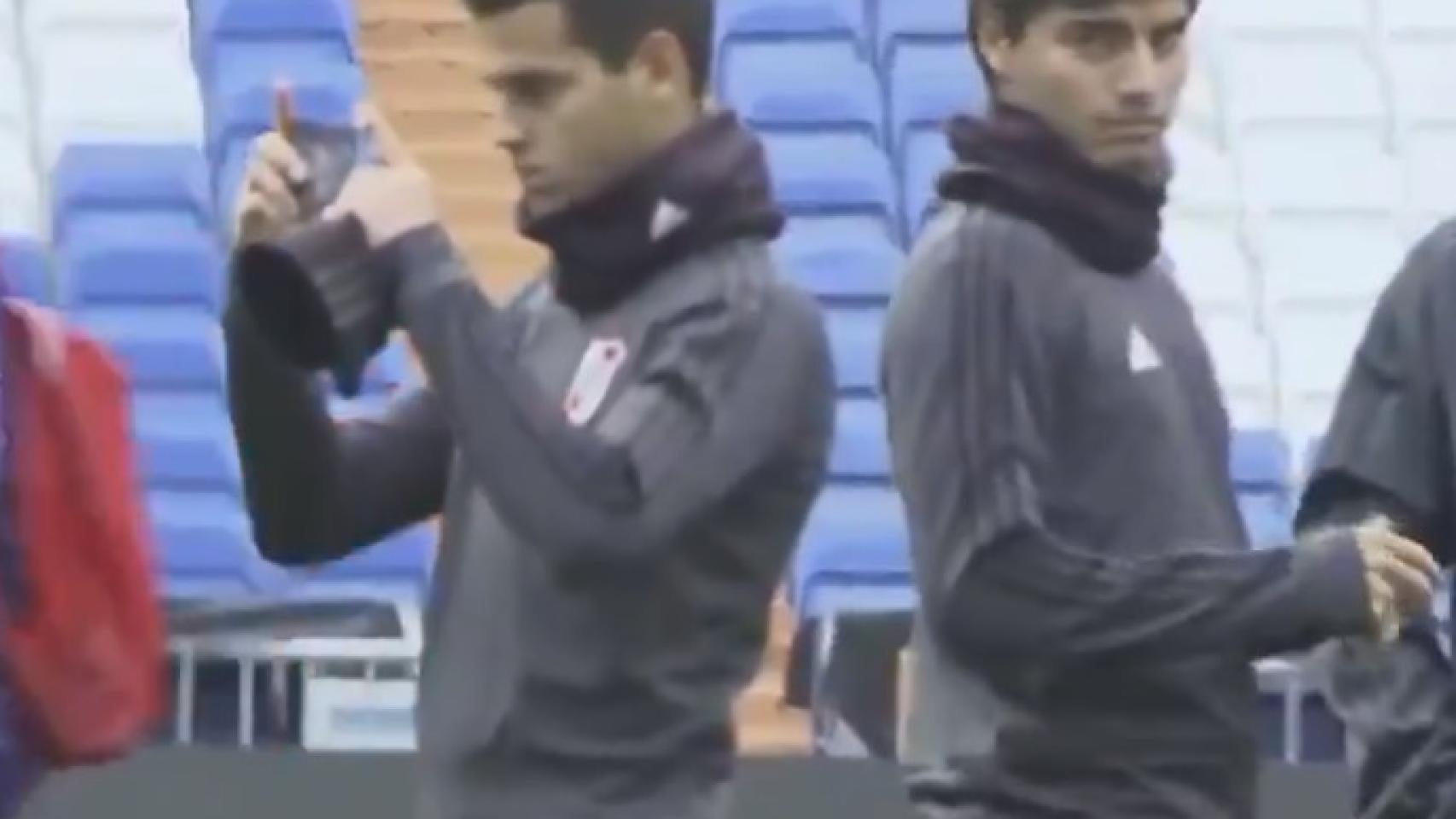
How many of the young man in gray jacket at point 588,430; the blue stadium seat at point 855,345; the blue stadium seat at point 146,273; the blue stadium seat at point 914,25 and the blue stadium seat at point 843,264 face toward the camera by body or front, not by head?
4

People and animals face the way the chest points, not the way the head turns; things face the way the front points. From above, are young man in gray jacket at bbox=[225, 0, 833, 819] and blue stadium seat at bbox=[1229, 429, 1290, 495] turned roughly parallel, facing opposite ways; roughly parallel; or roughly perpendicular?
roughly perpendicular

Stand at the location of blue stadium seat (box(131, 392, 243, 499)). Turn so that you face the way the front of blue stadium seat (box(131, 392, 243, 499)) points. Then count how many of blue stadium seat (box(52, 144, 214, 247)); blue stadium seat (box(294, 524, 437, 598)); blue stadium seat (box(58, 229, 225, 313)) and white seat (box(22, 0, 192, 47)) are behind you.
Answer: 3

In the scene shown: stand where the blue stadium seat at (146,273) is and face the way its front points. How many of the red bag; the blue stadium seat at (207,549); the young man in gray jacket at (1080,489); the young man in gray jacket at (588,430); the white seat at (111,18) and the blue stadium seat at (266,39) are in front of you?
4

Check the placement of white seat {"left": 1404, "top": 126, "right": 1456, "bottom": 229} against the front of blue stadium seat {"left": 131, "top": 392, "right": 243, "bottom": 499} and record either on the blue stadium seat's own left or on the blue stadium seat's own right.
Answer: on the blue stadium seat's own left

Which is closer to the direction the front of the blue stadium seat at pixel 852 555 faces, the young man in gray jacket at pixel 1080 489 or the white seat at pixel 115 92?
the young man in gray jacket
